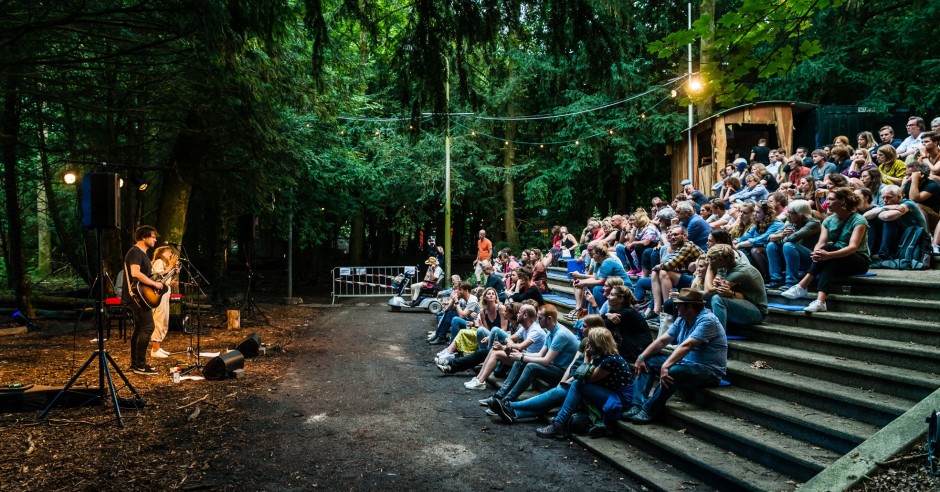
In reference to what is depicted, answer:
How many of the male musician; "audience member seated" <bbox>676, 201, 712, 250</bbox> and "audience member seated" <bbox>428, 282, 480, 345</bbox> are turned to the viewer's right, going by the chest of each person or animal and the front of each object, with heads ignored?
1

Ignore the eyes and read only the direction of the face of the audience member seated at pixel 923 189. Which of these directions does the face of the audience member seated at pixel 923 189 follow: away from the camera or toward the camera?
toward the camera

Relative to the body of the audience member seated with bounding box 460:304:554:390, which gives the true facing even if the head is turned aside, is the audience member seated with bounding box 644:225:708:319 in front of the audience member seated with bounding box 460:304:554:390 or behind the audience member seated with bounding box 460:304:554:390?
behind

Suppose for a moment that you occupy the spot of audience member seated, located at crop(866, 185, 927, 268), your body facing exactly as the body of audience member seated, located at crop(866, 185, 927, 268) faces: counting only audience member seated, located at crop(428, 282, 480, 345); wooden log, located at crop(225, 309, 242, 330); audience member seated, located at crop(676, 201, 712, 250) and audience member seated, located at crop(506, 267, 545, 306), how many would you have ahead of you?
4

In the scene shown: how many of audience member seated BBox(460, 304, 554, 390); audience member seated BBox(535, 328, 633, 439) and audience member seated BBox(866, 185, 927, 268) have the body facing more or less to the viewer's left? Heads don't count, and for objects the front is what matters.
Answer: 3

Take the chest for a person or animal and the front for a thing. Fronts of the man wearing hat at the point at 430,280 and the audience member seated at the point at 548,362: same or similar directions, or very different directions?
same or similar directions

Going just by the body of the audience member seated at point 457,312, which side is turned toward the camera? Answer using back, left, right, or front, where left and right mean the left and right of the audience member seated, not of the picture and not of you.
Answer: left

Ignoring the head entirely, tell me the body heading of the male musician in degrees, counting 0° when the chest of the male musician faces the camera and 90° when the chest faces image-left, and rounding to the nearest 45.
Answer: approximately 270°

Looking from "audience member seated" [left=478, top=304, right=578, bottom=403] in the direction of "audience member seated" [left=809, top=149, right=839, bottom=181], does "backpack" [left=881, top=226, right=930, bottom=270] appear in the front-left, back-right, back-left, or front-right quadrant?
front-right

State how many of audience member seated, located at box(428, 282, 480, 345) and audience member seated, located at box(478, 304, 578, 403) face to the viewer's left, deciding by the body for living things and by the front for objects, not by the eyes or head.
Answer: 2

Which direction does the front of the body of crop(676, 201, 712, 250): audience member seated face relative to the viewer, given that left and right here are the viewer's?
facing to the left of the viewer

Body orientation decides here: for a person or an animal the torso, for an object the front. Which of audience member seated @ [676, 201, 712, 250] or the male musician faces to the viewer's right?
the male musician

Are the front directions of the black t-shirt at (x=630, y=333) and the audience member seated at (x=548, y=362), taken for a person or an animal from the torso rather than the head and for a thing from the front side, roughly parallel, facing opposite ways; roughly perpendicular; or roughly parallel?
roughly parallel

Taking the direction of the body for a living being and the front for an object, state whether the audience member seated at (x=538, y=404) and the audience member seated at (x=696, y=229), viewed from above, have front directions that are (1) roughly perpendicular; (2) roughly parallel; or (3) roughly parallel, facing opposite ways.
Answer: roughly parallel

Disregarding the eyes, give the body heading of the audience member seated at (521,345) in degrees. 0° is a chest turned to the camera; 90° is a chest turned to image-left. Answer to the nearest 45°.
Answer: approximately 90°

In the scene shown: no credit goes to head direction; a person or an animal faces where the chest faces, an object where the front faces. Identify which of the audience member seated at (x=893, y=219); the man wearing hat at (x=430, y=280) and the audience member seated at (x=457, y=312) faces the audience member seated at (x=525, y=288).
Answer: the audience member seated at (x=893, y=219)

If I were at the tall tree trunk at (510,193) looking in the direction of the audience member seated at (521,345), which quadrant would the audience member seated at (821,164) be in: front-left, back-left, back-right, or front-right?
front-left

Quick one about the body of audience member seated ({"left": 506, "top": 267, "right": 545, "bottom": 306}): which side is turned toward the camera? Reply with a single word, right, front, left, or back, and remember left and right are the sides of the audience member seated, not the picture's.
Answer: left

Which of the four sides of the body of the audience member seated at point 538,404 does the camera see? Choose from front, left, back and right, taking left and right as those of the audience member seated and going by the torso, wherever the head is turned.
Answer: left

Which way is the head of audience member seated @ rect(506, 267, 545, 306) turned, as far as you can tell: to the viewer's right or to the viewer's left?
to the viewer's left
